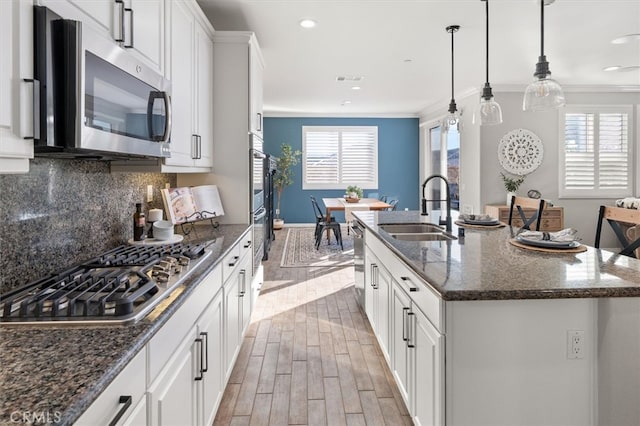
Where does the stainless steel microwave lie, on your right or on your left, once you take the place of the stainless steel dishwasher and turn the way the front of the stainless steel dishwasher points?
on your left

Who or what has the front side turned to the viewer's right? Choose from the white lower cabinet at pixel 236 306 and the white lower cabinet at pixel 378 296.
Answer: the white lower cabinet at pixel 236 306

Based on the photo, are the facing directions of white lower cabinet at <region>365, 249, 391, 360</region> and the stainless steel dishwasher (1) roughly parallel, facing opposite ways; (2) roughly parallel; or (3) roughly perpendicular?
roughly parallel

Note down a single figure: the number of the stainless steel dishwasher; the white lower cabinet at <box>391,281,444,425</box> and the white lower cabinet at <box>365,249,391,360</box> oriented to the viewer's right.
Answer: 0

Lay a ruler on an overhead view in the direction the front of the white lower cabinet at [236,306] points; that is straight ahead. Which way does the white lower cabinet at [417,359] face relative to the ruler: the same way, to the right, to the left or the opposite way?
the opposite way

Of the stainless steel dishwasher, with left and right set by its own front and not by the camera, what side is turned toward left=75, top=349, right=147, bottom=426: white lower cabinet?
left

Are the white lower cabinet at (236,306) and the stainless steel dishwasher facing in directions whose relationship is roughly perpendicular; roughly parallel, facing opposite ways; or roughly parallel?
roughly parallel, facing opposite ways

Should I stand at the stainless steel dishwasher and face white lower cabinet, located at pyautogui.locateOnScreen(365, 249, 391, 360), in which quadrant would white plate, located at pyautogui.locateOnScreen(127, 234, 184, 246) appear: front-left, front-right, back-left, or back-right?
front-right

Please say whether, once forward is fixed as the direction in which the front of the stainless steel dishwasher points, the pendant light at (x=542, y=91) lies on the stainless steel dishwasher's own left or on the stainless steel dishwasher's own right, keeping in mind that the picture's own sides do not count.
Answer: on the stainless steel dishwasher's own left

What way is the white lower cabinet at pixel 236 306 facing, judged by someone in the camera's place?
facing to the right of the viewer

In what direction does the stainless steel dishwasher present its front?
to the viewer's left

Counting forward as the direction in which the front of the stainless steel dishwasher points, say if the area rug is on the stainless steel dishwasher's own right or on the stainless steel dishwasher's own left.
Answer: on the stainless steel dishwasher's own right

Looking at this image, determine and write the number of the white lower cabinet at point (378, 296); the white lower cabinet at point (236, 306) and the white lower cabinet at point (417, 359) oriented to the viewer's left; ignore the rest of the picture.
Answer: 2

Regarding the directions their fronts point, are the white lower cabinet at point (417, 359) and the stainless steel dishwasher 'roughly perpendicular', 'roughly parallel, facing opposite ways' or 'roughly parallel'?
roughly parallel

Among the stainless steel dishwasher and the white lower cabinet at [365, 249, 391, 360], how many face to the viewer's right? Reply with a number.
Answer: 0

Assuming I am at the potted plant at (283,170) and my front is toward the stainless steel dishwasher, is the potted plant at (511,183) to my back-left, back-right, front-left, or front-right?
front-left
